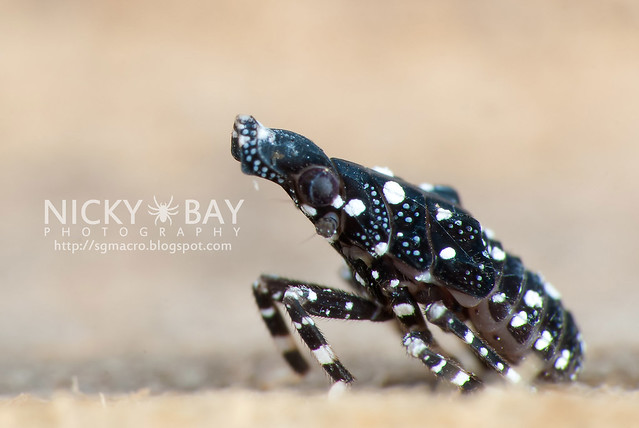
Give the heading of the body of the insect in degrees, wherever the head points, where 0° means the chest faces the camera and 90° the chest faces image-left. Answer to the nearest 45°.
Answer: approximately 90°
